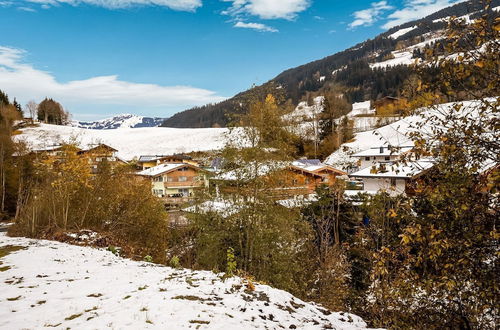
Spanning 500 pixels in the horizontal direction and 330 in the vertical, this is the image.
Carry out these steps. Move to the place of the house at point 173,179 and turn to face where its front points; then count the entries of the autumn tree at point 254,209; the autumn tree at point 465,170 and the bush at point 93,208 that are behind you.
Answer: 0

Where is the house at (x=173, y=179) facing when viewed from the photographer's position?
facing the viewer and to the right of the viewer

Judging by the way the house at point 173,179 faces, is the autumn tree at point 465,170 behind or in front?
in front

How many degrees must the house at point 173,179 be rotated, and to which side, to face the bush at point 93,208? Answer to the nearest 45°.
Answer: approximately 45° to its right

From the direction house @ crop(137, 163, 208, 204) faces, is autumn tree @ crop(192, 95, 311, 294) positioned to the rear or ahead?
ahead
